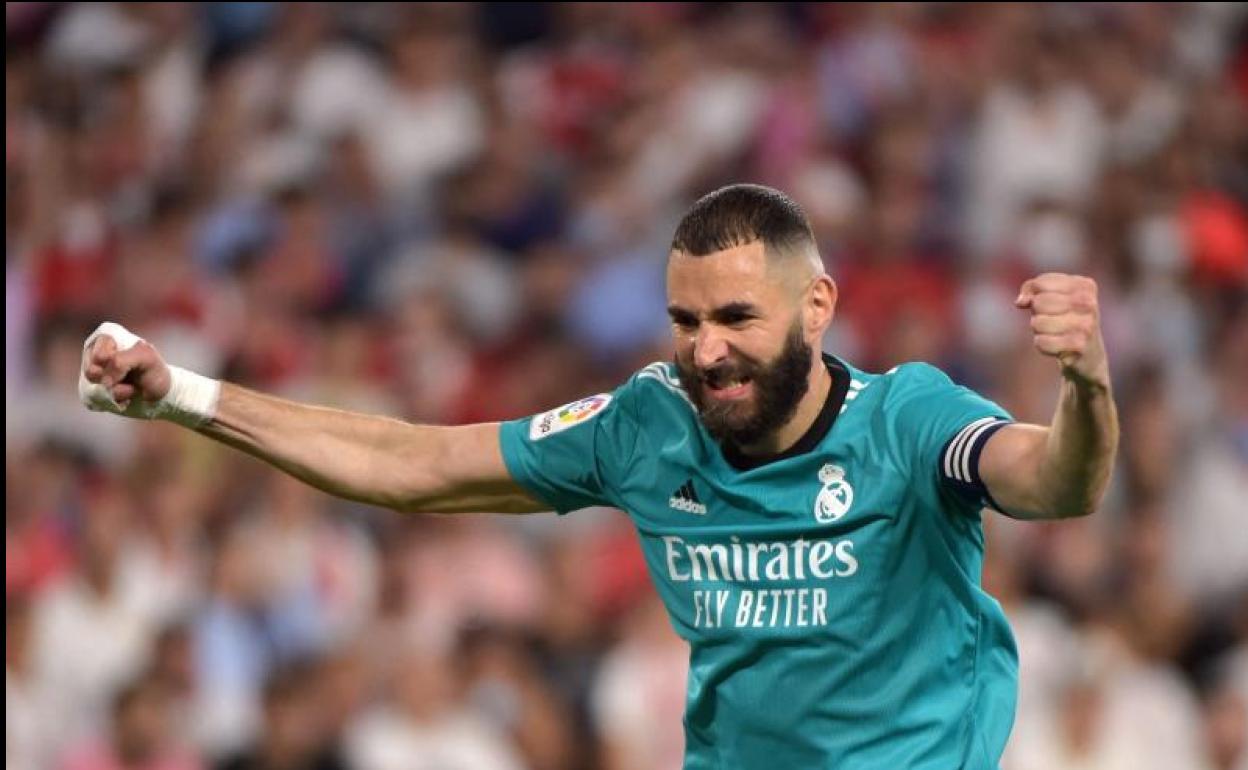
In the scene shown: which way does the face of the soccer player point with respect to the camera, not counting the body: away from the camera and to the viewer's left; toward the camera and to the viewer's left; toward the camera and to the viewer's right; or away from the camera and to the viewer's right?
toward the camera and to the viewer's left

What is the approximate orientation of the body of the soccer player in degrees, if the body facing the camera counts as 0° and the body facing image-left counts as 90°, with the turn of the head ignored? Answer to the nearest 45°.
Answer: approximately 45°
